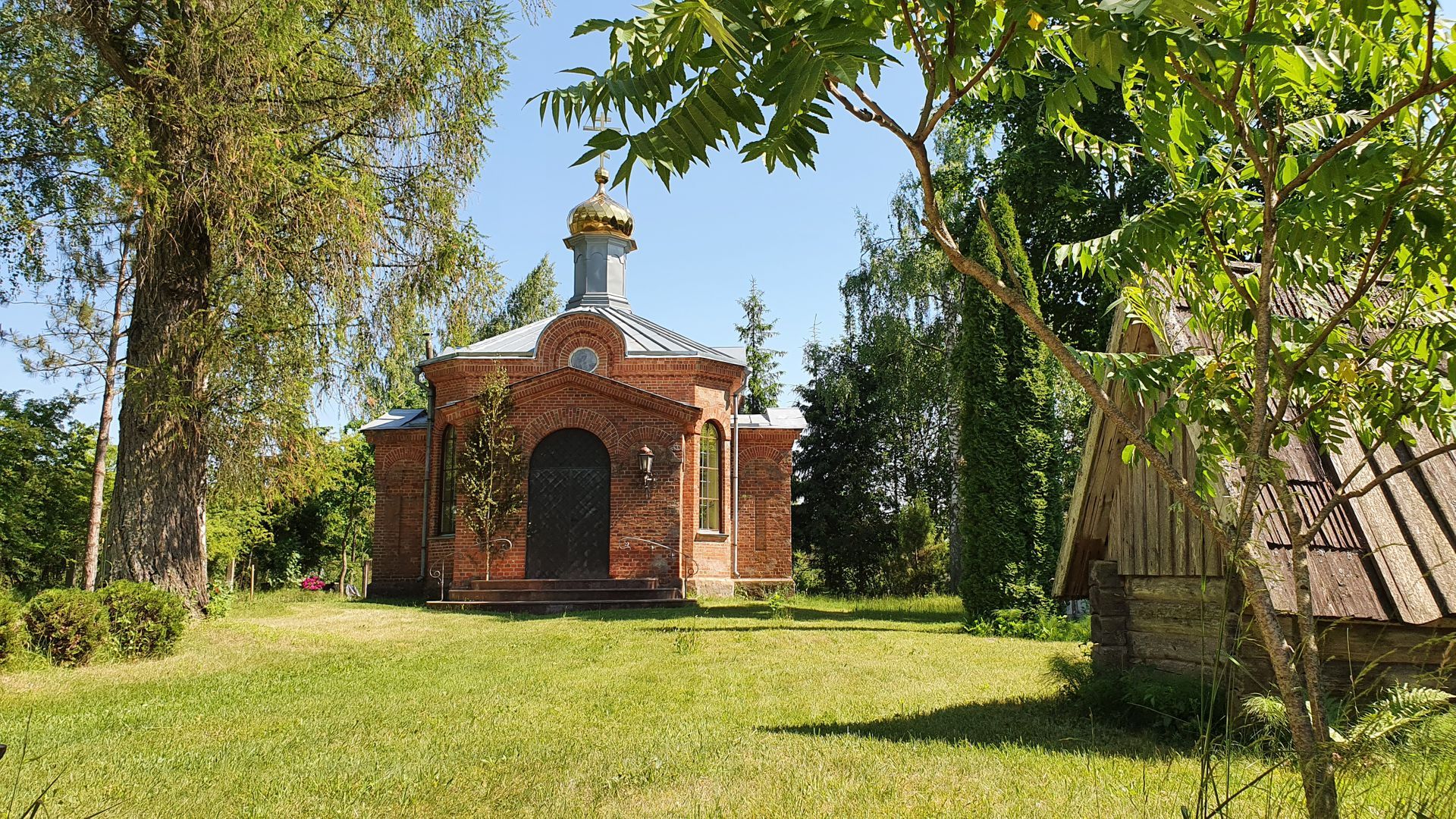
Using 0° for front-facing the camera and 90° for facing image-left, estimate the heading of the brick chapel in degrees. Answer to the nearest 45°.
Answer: approximately 0°

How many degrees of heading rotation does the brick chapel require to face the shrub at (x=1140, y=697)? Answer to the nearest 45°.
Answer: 0° — it already faces it

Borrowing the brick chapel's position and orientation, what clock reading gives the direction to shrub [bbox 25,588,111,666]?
The shrub is roughly at 1 o'clock from the brick chapel.

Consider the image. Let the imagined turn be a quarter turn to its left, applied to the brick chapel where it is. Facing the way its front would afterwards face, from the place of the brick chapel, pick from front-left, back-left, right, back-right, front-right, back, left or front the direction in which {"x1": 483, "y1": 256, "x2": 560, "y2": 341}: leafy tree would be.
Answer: left

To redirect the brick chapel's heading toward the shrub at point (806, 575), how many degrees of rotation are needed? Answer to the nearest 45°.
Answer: approximately 135° to its left

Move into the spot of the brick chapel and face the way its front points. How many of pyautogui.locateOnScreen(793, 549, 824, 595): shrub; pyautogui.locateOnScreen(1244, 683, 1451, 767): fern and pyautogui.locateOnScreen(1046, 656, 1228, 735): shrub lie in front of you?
2

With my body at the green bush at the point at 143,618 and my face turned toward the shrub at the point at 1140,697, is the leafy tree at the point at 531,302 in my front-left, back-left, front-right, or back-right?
back-left

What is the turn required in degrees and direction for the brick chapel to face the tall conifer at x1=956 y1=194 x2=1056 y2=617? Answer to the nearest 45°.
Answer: approximately 45° to its left

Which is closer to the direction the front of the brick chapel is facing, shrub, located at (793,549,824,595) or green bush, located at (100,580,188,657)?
the green bush
